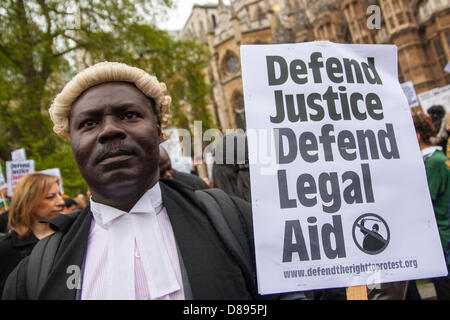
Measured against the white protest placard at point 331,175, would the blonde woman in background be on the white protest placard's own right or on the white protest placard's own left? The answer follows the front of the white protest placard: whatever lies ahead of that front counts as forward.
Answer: on the white protest placard's own right

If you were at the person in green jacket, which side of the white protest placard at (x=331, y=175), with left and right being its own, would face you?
back

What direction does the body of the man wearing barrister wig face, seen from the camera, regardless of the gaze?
toward the camera

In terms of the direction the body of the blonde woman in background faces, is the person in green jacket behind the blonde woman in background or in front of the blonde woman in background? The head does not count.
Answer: in front

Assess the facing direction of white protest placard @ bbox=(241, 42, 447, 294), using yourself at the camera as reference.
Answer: facing the viewer
